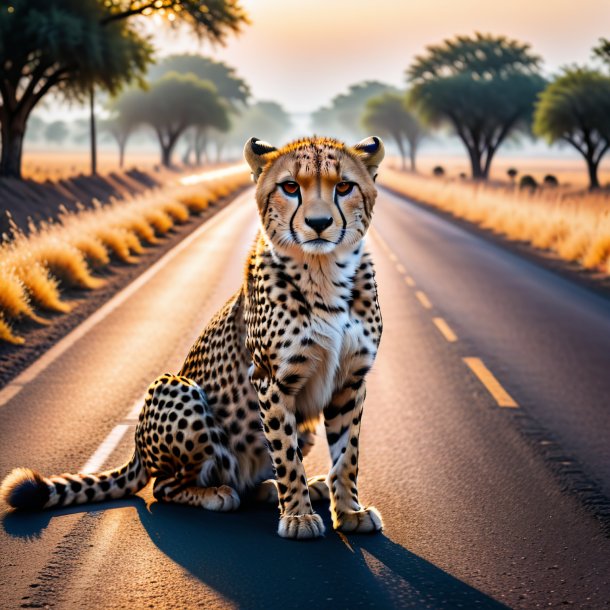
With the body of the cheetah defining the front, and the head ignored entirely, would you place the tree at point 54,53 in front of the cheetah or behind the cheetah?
behind

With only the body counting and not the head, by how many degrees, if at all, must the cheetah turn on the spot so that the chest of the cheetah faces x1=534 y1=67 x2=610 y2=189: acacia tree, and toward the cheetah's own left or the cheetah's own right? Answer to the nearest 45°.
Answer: approximately 90° to the cheetah's own left

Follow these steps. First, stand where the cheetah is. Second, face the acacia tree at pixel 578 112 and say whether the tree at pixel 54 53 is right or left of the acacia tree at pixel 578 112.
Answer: left

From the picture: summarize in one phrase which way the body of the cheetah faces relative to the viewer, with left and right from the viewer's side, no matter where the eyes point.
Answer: facing the viewer and to the right of the viewer

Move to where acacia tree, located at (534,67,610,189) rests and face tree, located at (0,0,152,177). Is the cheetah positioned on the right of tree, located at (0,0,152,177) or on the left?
left
